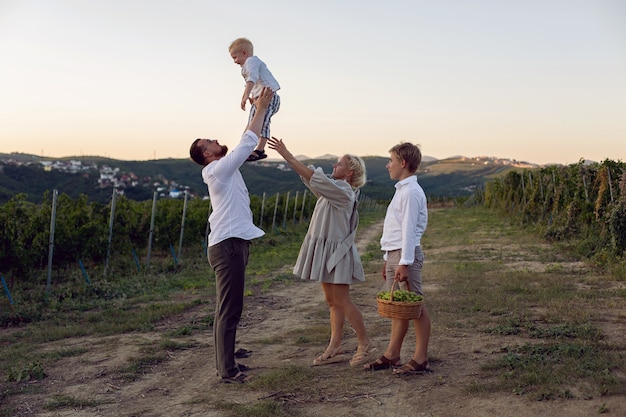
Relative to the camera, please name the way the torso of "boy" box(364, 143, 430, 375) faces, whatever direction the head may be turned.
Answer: to the viewer's left

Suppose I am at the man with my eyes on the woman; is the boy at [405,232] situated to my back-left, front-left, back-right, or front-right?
front-right

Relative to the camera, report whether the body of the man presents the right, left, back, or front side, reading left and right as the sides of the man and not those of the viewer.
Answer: right

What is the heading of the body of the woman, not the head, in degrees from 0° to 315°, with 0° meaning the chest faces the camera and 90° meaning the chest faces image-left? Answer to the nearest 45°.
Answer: approximately 90°

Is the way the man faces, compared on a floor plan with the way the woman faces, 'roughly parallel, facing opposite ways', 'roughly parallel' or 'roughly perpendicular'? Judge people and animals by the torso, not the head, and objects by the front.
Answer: roughly parallel, facing opposite ways

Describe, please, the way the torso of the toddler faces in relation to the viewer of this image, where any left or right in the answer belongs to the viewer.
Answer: facing to the left of the viewer

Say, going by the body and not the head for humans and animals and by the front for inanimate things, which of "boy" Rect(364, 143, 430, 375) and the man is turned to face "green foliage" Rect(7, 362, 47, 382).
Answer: the boy

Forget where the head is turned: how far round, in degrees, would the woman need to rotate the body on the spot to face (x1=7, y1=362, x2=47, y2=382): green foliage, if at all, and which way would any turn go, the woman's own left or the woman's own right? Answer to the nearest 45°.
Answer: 0° — they already face it

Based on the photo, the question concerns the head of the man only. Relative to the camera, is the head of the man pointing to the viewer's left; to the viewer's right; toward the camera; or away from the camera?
to the viewer's right

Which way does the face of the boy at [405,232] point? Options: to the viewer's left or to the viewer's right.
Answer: to the viewer's left

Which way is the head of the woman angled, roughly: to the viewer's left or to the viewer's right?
to the viewer's left

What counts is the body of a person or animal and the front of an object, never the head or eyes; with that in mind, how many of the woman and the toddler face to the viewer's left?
2

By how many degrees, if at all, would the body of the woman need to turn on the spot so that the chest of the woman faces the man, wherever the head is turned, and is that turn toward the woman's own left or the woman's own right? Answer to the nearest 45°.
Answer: approximately 45° to the woman's own left
